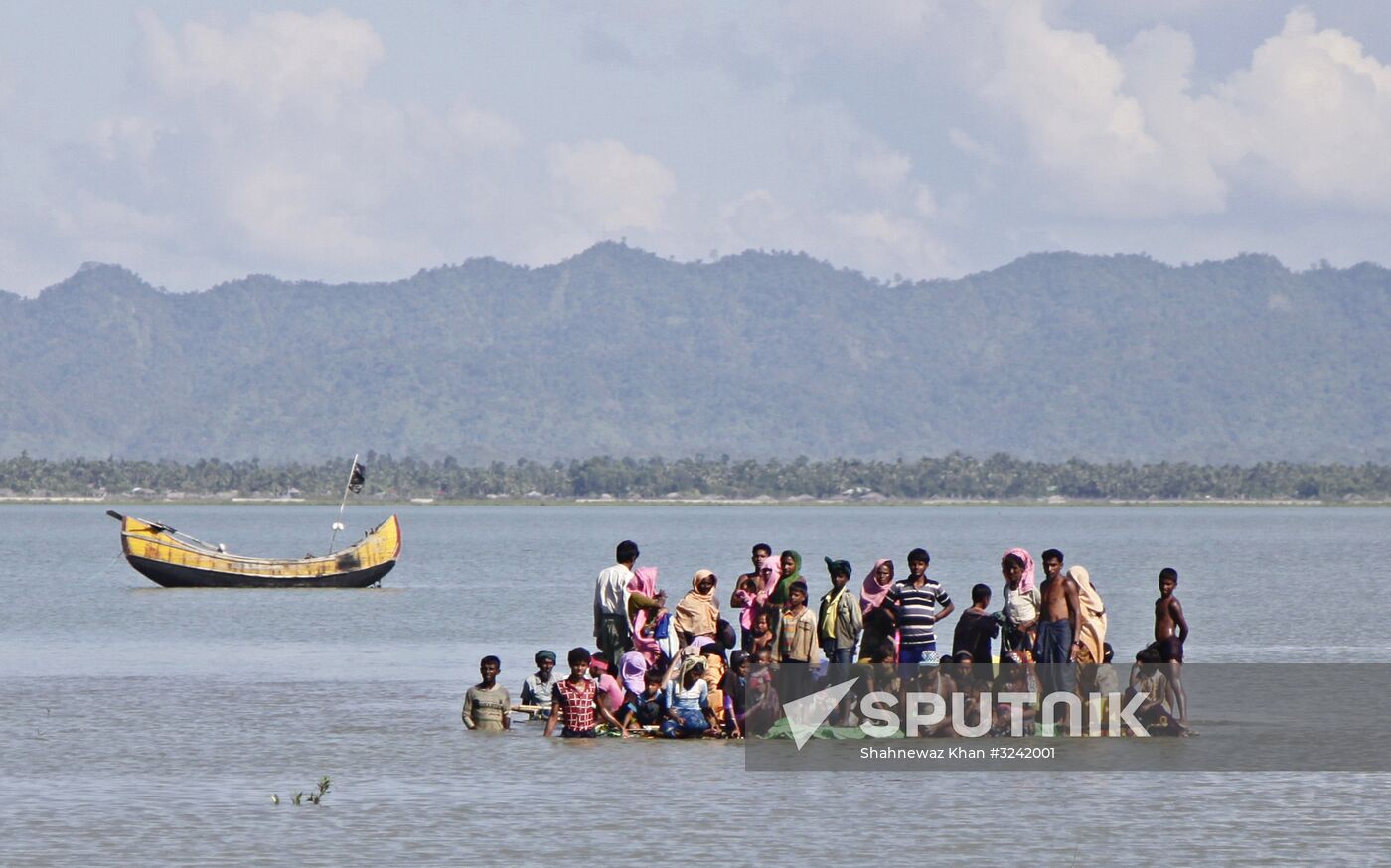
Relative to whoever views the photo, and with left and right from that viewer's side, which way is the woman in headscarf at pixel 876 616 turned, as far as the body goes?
facing the viewer and to the right of the viewer

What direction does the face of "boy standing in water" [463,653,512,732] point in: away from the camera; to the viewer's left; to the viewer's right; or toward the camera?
toward the camera

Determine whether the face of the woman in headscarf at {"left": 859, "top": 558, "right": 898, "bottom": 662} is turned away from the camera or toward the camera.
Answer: toward the camera

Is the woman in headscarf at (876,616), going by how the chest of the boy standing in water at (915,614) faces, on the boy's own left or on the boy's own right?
on the boy's own right

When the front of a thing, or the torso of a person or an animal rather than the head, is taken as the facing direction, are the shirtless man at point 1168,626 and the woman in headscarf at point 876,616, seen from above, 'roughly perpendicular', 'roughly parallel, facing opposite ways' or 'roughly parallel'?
roughly perpendicular

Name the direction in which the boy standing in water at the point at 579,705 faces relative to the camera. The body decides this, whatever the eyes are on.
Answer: toward the camera

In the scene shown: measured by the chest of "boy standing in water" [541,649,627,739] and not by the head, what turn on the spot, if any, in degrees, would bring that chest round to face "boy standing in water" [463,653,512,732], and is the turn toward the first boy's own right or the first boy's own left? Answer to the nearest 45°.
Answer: approximately 135° to the first boy's own right

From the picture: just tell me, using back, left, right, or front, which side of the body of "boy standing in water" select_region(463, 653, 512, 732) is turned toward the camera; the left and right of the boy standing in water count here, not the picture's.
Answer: front

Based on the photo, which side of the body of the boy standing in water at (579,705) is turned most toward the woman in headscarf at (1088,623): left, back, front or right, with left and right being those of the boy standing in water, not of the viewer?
left

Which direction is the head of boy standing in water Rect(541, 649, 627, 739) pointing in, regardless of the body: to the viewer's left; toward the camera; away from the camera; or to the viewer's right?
toward the camera

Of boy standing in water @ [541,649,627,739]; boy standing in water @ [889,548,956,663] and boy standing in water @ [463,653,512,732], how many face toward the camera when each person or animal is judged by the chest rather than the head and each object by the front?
3

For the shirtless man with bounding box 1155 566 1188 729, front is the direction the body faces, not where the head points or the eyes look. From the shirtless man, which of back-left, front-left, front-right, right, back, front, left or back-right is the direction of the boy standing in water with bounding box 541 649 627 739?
front-right

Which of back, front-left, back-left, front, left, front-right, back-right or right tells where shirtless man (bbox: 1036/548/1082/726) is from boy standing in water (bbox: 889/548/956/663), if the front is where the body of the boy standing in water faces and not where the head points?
left

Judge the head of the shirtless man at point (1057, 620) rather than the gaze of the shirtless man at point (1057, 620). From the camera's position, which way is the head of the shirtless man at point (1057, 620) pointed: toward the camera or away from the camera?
toward the camera

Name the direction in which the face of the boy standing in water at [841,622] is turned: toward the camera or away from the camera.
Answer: toward the camera
